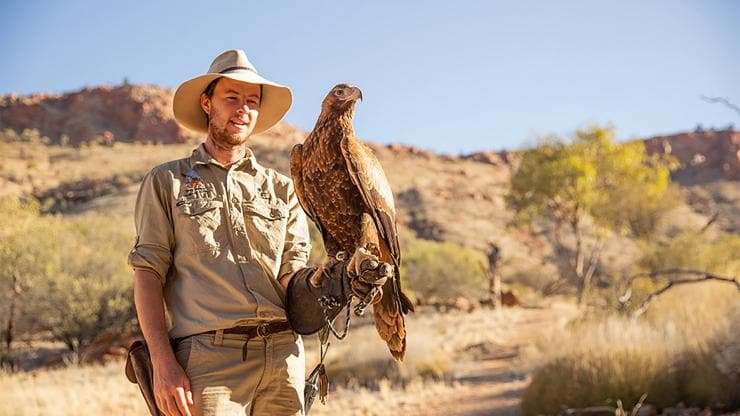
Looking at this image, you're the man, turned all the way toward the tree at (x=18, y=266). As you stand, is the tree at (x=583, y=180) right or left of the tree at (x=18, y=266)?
right

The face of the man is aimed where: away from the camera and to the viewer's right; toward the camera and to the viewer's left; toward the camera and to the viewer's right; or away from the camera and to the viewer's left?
toward the camera and to the viewer's right

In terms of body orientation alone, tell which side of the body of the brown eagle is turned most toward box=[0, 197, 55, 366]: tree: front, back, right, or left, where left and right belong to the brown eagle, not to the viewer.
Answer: right

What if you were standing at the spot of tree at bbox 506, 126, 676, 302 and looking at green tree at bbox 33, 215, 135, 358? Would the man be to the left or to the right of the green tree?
left

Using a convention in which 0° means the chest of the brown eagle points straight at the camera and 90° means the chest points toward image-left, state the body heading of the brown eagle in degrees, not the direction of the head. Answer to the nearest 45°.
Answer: approximately 45°

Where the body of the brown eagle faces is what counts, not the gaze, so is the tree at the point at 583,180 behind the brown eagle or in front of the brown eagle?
behind

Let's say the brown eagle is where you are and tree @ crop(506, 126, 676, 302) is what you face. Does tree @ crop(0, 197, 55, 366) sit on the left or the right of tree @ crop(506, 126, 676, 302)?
left
